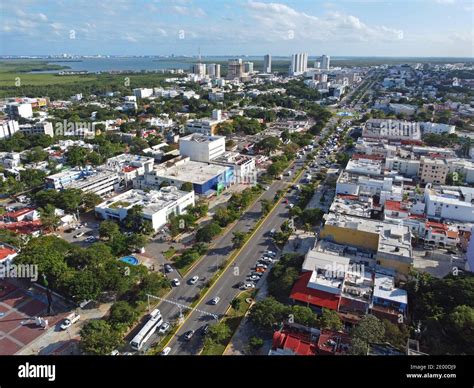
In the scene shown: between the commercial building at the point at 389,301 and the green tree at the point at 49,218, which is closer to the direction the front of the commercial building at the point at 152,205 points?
the commercial building

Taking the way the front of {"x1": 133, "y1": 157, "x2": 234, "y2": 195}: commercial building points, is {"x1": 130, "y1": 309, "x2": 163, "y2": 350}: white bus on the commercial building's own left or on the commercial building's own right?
on the commercial building's own right

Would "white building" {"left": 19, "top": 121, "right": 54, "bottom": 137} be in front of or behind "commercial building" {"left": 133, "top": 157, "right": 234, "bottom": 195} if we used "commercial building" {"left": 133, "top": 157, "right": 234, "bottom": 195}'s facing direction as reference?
behind

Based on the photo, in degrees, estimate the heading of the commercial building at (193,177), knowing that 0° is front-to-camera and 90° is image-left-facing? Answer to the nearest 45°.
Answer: approximately 315°

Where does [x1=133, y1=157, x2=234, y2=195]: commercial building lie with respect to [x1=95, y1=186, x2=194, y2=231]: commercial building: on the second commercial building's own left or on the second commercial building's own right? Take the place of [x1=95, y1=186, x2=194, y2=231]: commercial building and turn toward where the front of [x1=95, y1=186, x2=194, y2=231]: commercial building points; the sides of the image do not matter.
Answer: on the second commercial building's own left

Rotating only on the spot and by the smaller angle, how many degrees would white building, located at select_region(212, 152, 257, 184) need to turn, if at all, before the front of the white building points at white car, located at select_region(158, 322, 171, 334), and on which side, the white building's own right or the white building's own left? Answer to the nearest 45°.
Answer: approximately 45° to the white building's own right

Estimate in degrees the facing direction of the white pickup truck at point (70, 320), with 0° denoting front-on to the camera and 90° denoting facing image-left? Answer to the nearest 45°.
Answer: approximately 45°
